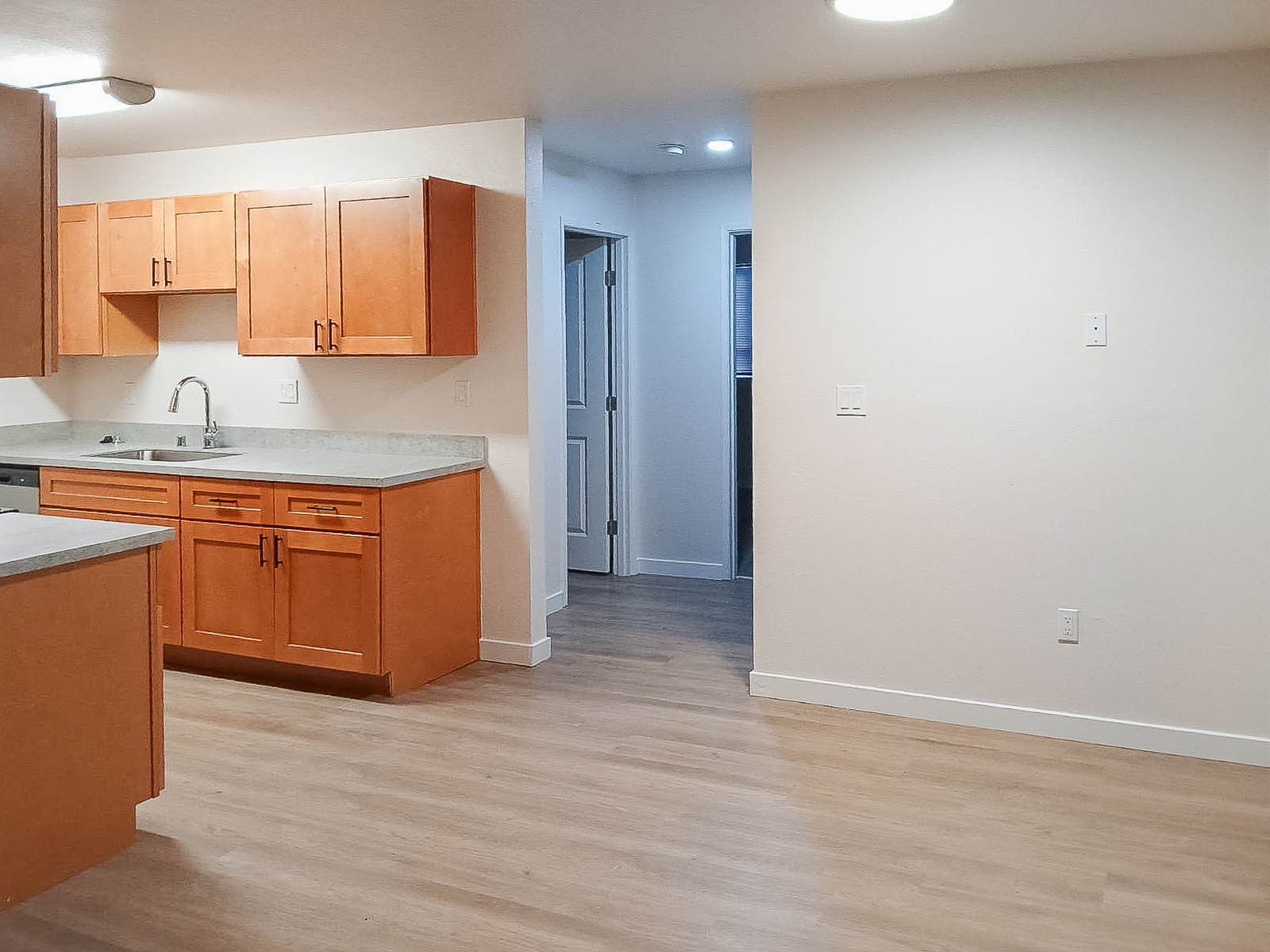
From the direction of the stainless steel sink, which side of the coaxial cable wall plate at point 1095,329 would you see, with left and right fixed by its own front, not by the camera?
right

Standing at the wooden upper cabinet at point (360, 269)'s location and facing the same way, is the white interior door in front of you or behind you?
behind

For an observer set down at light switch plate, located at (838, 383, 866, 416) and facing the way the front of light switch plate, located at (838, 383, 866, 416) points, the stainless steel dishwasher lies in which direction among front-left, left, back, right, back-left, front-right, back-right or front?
right

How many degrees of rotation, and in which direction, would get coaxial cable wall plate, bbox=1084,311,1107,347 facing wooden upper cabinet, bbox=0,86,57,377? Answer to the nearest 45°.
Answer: approximately 45° to its right

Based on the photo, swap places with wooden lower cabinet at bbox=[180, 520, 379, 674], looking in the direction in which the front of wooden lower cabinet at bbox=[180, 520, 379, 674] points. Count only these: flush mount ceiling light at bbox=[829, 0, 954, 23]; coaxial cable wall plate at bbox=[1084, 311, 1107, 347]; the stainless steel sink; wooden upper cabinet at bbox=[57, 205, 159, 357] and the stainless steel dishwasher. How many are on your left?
2

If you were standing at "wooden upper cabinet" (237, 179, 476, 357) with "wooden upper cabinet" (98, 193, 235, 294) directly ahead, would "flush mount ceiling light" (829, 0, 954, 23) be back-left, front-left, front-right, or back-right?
back-left

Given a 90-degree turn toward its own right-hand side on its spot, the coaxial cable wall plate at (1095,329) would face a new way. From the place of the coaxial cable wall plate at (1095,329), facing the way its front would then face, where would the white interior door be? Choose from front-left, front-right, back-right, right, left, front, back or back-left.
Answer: front-right

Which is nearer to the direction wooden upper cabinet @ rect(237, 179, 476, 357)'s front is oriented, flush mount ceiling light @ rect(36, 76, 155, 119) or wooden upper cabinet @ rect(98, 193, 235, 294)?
the flush mount ceiling light

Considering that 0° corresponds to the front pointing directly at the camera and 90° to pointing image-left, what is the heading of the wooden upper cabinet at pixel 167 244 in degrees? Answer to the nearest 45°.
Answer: approximately 45°

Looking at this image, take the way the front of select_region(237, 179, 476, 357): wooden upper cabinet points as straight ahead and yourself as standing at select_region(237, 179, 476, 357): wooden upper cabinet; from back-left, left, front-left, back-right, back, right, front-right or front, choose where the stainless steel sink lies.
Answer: right

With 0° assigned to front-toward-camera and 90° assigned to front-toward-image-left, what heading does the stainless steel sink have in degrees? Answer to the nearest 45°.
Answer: approximately 45°

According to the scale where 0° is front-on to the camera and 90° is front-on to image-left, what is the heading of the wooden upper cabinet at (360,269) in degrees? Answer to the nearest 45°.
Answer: approximately 45°

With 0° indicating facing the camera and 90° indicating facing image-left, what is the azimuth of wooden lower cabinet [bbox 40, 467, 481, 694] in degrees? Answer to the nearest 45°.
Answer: approximately 45°

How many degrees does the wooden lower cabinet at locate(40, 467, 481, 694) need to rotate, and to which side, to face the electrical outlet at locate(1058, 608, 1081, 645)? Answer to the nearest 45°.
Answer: approximately 90° to its left

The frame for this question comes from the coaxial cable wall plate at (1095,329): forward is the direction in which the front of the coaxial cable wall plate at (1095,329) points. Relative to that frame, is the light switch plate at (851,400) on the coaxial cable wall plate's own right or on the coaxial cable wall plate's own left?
on the coaxial cable wall plate's own right
